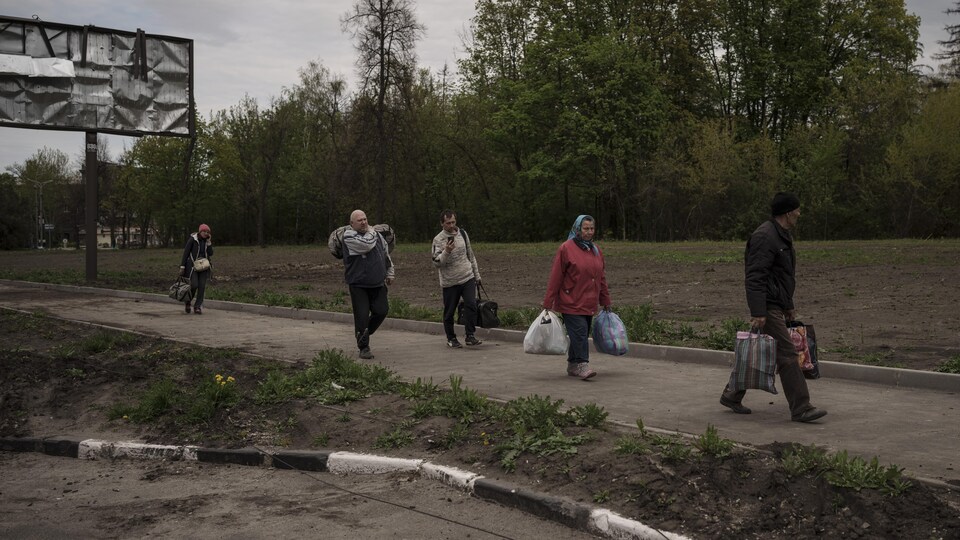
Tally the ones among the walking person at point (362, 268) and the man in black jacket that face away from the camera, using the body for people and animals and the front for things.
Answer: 0

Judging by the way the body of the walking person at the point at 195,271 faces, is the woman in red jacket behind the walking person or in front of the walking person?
in front

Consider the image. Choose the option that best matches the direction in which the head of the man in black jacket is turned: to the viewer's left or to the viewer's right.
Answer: to the viewer's right

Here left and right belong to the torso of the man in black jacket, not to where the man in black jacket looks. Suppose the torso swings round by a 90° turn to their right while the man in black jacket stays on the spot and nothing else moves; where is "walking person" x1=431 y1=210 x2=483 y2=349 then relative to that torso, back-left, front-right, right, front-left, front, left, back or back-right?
back-right

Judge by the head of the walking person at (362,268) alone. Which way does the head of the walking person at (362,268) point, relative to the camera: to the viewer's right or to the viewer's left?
to the viewer's right

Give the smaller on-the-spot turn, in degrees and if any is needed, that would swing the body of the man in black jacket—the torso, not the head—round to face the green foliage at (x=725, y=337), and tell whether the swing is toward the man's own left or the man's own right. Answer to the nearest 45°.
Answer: approximately 90° to the man's own left

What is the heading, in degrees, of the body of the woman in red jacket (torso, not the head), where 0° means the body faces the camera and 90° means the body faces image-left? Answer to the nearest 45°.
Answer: approximately 315°

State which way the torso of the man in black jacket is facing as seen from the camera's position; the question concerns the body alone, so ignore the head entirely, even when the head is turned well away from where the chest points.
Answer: to the viewer's right

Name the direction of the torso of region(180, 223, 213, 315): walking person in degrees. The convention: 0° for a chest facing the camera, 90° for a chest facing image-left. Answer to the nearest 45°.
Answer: approximately 315°

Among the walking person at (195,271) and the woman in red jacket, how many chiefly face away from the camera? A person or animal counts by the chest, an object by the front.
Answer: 0

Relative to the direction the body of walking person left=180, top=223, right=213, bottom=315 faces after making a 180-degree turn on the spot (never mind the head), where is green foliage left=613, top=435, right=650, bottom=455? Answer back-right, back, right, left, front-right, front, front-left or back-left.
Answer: back-left

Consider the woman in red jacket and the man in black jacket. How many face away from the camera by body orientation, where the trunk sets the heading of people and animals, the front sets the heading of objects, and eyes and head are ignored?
0

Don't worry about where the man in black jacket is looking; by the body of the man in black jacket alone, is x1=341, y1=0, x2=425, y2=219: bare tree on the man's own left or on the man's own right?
on the man's own left

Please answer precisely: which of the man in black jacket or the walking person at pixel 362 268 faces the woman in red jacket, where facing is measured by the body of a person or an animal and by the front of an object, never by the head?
the walking person

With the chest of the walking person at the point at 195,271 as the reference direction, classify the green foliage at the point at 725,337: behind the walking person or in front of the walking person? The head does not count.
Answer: in front
